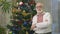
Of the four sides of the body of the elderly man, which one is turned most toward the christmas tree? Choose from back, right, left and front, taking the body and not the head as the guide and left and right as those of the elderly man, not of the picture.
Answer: right

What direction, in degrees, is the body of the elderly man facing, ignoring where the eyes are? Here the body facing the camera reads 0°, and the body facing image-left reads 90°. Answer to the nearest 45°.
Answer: approximately 45°
